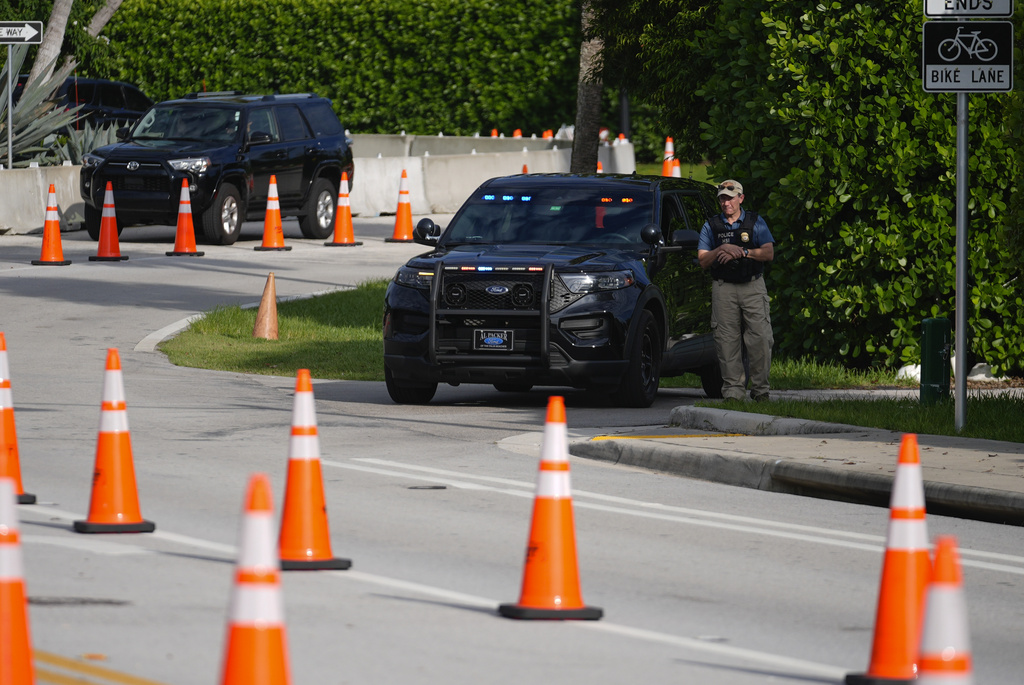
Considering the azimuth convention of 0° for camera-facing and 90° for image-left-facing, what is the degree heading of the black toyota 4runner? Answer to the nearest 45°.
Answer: approximately 45°

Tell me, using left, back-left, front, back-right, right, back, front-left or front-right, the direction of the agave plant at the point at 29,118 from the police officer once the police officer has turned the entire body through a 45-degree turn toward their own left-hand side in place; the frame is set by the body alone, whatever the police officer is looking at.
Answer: back

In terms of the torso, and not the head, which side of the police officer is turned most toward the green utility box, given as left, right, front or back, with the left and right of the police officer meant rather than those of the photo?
left

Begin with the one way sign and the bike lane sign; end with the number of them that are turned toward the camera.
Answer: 2

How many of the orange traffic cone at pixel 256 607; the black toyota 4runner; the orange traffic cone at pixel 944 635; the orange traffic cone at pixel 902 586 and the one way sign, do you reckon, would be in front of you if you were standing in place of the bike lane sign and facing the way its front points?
3

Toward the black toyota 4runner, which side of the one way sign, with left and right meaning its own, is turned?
left

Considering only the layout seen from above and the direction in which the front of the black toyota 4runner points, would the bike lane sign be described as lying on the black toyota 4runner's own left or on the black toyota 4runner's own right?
on the black toyota 4runner's own left
